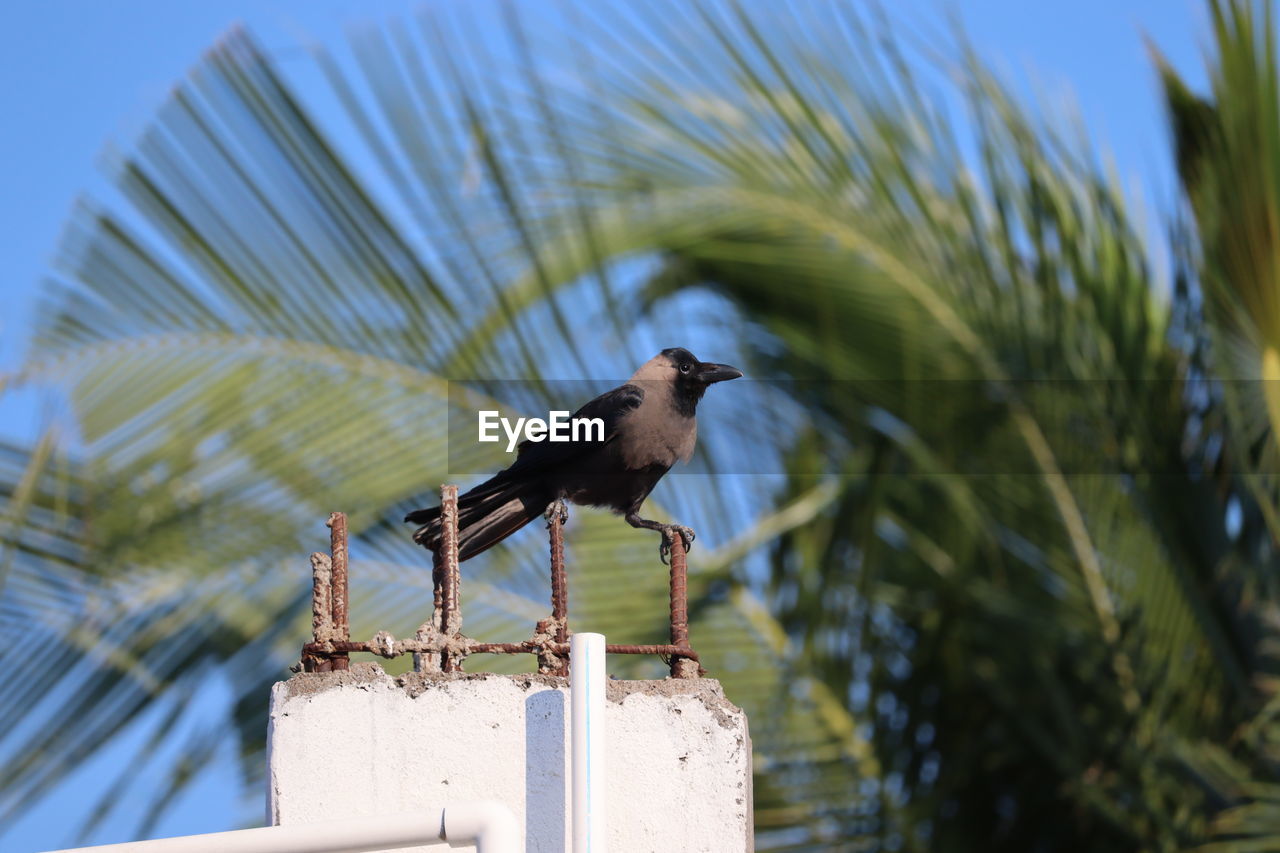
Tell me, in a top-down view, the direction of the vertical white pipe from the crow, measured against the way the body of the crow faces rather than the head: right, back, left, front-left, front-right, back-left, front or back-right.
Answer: right

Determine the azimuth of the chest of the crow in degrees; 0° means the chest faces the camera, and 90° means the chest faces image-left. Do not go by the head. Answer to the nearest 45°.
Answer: approximately 270°

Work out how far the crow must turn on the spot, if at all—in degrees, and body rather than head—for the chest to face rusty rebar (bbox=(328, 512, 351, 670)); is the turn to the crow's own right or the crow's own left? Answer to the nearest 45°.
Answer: approximately 135° to the crow's own right
